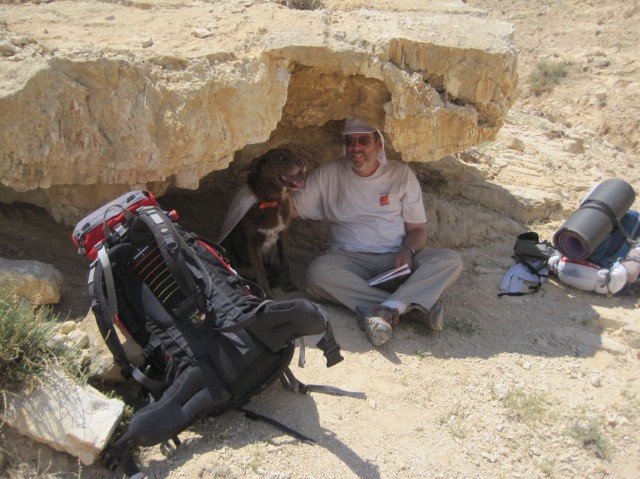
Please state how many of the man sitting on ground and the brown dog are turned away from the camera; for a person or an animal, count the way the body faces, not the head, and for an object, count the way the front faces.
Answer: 0

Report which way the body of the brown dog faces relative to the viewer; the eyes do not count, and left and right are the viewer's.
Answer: facing the viewer and to the right of the viewer

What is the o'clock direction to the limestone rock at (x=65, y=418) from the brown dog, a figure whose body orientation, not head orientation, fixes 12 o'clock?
The limestone rock is roughly at 2 o'clock from the brown dog.

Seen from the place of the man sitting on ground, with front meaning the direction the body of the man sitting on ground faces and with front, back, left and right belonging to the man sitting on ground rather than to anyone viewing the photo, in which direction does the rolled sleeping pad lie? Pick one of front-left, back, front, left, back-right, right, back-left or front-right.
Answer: left

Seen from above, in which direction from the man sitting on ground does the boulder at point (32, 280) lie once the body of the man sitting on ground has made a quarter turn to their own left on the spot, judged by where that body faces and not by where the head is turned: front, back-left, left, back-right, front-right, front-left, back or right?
back-right

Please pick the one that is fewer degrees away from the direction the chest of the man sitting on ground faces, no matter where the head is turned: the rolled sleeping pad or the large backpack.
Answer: the large backpack

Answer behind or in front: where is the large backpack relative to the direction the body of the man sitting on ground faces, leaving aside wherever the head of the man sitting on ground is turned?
in front

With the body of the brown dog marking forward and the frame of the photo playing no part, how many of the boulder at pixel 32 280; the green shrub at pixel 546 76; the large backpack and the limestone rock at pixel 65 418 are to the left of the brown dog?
1

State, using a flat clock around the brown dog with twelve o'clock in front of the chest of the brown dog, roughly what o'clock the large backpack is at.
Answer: The large backpack is roughly at 2 o'clock from the brown dog.

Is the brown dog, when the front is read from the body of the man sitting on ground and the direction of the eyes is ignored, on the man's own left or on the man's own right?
on the man's own right

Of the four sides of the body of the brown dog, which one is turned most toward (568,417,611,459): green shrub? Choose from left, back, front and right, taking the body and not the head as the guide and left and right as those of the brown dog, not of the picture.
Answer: front

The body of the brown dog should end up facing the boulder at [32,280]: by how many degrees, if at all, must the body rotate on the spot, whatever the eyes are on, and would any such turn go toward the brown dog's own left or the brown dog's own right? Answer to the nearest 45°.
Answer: approximately 90° to the brown dog's own right

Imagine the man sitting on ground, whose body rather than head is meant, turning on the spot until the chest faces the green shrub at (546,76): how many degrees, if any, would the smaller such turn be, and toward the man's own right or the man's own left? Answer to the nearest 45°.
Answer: approximately 180°
